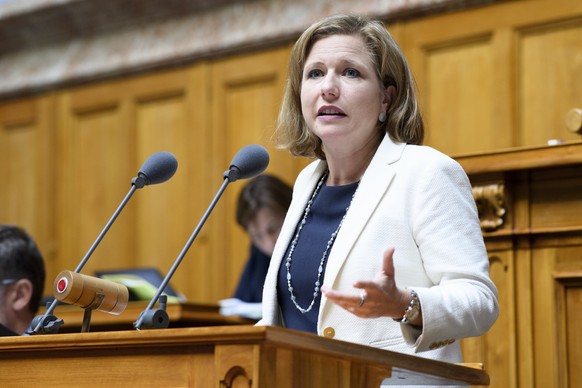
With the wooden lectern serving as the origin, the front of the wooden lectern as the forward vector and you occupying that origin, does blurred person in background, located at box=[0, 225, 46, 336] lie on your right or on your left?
on your right

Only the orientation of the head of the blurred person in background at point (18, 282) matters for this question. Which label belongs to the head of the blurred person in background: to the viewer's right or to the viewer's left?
to the viewer's left

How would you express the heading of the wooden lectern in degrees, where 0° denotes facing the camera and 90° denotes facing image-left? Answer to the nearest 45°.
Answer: approximately 45°
